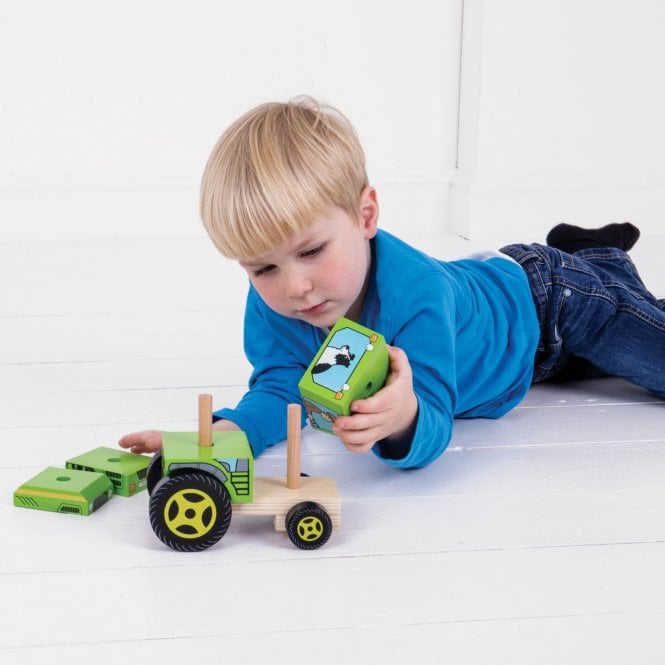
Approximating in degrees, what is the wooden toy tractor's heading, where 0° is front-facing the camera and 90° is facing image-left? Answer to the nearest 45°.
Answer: approximately 270°
